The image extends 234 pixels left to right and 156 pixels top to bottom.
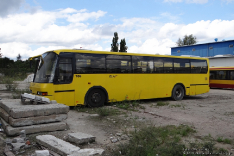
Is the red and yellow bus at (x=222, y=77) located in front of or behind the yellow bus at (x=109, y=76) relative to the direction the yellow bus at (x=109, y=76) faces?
behind

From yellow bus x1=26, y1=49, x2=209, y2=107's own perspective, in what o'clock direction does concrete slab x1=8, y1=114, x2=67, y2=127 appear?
The concrete slab is roughly at 11 o'clock from the yellow bus.

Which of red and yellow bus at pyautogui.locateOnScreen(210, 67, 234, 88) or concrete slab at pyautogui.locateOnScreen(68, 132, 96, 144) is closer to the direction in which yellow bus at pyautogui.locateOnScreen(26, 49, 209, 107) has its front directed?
the concrete slab

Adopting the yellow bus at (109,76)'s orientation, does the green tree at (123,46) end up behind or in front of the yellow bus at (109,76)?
behind

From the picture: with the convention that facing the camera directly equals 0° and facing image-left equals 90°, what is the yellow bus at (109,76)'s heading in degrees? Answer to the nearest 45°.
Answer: approximately 45°

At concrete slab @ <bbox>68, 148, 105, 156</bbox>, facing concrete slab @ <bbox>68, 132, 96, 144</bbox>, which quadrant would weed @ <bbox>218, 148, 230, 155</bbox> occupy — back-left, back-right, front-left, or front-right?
back-right

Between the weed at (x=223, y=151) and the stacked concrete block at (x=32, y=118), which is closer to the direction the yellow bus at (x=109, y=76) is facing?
the stacked concrete block

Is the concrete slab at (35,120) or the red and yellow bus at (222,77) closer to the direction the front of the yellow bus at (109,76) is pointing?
the concrete slab

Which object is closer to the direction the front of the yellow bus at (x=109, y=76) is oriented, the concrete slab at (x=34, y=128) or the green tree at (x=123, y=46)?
the concrete slab

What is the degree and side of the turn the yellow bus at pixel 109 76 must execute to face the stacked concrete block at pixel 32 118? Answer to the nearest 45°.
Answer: approximately 45° to its left

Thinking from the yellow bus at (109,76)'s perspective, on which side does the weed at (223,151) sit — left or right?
on its left

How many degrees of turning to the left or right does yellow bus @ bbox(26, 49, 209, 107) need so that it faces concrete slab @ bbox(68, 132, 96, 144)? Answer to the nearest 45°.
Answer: approximately 45° to its left

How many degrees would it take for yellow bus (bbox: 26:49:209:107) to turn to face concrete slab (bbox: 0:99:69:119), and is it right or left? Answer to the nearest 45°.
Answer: approximately 45° to its left
